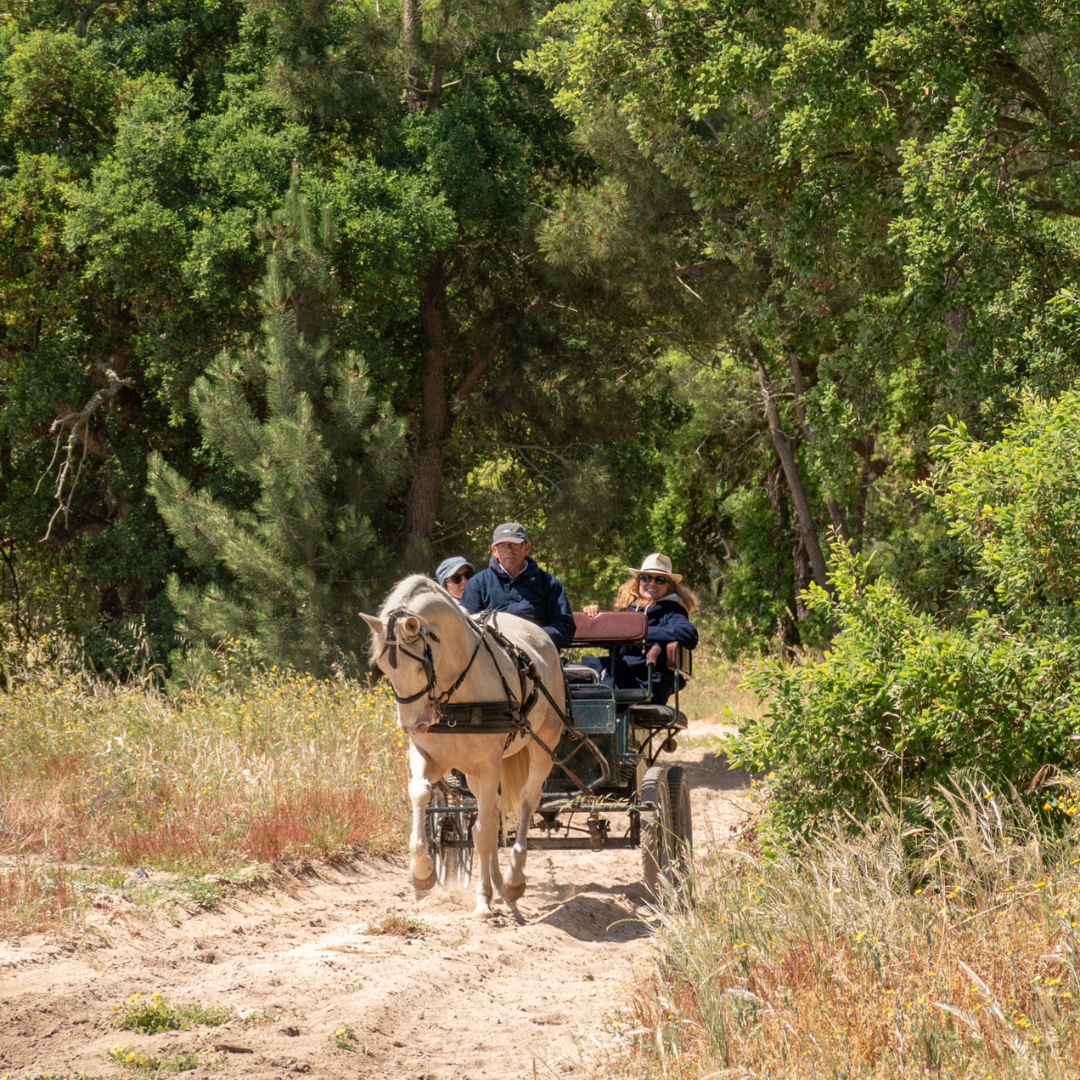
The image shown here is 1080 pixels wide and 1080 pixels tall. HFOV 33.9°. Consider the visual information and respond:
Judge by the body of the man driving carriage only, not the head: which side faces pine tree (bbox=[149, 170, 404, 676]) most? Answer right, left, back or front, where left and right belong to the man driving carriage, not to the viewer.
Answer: back

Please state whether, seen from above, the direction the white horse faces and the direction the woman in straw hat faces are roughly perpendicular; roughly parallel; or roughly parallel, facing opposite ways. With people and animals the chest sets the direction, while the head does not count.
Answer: roughly parallel

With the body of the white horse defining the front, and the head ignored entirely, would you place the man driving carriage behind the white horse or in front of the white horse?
behind

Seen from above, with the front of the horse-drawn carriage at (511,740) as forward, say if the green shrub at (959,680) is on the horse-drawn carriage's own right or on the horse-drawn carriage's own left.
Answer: on the horse-drawn carriage's own left

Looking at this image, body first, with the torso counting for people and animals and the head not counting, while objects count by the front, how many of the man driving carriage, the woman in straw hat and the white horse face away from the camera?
0

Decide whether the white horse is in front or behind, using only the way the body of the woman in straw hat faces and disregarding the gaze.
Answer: in front

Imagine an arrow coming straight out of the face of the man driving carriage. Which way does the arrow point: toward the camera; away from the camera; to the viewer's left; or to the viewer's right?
toward the camera

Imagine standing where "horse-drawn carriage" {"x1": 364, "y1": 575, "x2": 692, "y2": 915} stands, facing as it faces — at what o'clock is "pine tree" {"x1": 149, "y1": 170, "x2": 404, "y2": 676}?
The pine tree is roughly at 4 o'clock from the horse-drawn carriage.

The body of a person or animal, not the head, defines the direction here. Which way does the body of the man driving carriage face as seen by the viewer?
toward the camera

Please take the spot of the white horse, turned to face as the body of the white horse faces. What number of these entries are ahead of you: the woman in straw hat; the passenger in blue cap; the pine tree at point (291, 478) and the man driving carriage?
0

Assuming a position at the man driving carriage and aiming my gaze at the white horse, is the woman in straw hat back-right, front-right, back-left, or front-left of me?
back-left

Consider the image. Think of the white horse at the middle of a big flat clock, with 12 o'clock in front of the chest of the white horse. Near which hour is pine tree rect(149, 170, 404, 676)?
The pine tree is roughly at 4 o'clock from the white horse.
